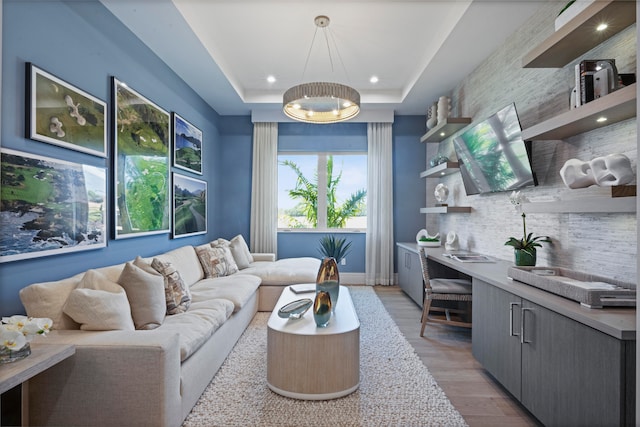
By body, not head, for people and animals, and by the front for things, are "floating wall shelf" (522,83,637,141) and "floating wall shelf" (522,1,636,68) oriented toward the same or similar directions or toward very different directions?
same or similar directions

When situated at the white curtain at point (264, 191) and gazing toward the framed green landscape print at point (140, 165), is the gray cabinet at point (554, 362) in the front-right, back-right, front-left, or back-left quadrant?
front-left

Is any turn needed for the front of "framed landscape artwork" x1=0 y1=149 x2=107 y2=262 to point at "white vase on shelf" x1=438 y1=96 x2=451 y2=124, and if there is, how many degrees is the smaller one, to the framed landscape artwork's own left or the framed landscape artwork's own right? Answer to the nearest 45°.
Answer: approximately 45° to the framed landscape artwork's own left

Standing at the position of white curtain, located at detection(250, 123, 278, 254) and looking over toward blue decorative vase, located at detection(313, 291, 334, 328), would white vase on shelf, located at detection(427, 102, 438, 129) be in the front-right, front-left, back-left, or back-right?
front-left

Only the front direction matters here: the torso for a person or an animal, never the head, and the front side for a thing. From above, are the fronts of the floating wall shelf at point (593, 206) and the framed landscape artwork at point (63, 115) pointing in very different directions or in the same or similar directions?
very different directions

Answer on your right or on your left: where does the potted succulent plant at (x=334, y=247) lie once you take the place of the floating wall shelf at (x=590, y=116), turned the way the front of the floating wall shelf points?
on your right

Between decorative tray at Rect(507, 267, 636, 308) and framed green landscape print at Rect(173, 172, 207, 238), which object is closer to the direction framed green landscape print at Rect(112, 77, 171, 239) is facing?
the decorative tray

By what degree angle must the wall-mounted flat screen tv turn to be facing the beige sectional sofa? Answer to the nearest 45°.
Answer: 0° — it already faces it

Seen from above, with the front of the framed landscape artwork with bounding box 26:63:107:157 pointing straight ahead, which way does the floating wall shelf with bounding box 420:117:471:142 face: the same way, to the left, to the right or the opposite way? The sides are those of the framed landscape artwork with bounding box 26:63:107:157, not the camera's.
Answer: the opposite way

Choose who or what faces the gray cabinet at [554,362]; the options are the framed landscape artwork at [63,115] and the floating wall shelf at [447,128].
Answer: the framed landscape artwork

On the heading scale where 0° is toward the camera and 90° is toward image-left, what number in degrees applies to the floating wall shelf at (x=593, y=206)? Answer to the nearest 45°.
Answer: approximately 45°

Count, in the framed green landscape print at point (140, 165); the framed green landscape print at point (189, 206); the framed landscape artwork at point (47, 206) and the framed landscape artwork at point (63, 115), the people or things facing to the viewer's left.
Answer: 0

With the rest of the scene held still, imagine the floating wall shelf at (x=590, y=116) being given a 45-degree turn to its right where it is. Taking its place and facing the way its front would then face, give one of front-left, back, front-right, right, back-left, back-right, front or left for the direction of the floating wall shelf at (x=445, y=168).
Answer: front-right

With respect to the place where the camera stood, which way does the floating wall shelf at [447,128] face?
facing to the left of the viewer
